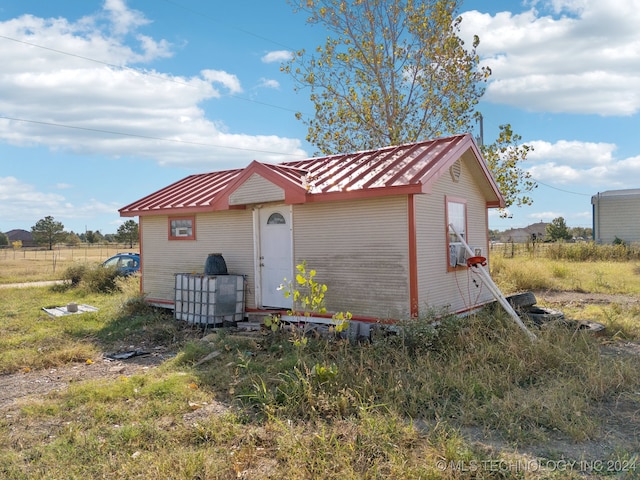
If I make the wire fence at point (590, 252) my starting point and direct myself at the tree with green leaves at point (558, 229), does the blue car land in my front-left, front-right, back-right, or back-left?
back-left

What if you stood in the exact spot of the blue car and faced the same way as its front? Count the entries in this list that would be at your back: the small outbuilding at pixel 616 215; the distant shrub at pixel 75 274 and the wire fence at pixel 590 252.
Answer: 2

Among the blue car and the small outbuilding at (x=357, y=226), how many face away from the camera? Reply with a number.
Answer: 0

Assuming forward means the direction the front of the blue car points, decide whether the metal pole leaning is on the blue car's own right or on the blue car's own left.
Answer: on the blue car's own left

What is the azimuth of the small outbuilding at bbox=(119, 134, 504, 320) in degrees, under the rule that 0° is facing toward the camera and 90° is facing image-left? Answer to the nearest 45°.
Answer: approximately 45°

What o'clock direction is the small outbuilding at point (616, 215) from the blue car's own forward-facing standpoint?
The small outbuilding is roughly at 6 o'clock from the blue car.

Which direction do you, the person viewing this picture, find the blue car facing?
facing to the left of the viewer

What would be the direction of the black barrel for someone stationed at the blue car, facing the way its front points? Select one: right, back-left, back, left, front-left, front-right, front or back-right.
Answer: left

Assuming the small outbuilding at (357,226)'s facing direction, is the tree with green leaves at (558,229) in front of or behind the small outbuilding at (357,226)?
behind

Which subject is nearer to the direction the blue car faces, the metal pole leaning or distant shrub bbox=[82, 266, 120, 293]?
the distant shrub

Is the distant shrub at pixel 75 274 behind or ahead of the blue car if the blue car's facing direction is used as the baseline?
ahead
